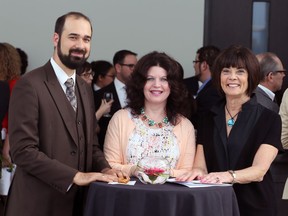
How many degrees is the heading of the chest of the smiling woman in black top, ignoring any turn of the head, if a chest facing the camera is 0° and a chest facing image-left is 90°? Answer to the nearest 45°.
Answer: approximately 45°

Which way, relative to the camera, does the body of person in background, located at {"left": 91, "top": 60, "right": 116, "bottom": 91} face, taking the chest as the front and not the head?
to the viewer's right

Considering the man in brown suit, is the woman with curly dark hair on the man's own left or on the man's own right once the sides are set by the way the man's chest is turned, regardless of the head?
on the man's own left

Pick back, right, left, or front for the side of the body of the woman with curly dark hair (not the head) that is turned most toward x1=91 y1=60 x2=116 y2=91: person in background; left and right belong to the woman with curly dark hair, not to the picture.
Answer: back

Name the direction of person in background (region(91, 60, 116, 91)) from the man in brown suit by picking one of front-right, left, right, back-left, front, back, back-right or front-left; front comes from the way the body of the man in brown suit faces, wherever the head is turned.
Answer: back-left

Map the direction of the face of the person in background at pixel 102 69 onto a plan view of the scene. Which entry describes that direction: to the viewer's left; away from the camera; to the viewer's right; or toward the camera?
to the viewer's right

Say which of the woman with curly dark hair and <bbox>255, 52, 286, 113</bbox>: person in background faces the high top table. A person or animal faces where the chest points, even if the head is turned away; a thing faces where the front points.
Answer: the woman with curly dark hair

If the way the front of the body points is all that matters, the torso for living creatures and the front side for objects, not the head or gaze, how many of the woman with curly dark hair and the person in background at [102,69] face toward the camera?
1
